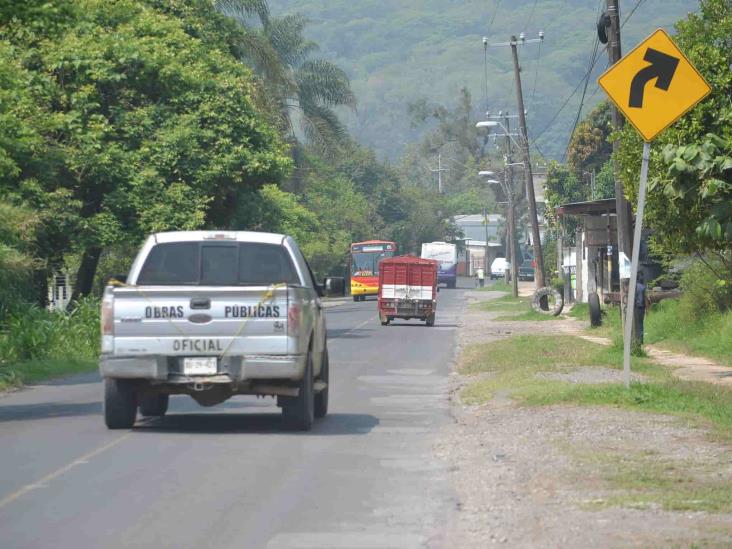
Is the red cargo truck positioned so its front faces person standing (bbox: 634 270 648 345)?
no

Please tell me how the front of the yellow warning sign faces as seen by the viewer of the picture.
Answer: facing the viewer

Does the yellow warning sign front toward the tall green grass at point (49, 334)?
no

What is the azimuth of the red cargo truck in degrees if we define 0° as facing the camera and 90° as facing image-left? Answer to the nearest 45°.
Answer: approximately 180°

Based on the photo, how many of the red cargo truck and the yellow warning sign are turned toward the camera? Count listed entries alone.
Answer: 1

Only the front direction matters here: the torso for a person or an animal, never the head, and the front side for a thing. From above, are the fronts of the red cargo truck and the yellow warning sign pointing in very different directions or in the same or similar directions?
very different directions

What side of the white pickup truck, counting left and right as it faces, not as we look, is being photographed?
back

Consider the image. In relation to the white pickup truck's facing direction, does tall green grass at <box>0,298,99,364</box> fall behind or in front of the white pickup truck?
in front

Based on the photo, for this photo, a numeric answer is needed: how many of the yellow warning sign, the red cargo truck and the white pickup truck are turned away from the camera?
2

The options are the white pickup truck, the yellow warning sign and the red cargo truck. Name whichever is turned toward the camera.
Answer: the yellow warning sign

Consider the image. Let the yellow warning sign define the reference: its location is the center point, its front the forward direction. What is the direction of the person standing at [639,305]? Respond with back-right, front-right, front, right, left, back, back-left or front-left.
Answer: back

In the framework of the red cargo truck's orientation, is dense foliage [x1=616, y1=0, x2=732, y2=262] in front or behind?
behind

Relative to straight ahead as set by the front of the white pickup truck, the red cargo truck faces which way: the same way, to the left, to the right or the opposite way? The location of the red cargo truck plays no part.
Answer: the same way

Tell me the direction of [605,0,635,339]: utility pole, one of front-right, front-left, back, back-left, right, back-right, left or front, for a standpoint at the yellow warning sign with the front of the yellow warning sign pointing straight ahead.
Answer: back
